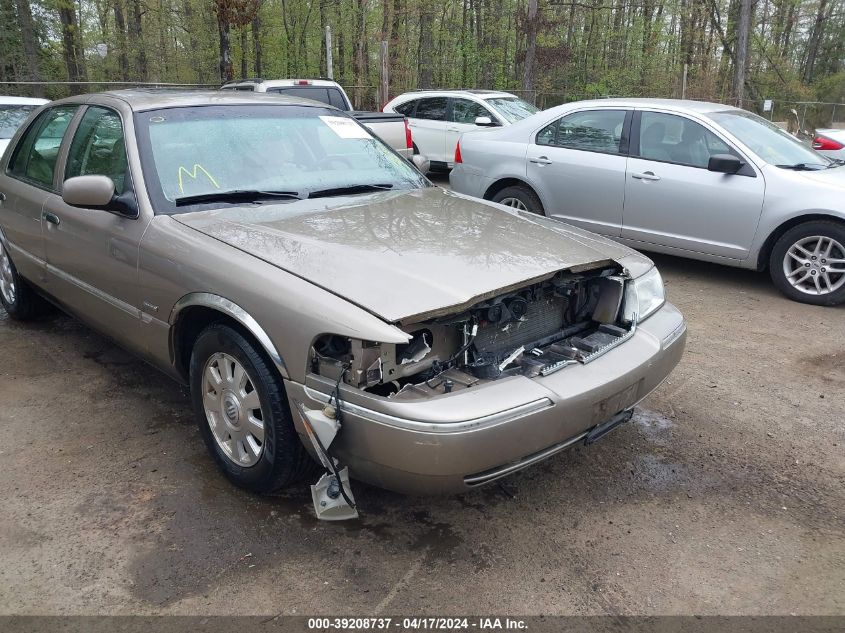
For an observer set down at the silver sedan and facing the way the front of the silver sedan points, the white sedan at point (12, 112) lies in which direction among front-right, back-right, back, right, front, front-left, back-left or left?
back-right

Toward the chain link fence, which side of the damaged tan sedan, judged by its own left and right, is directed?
left

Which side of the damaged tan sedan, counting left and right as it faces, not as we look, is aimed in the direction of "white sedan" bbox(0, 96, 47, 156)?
back

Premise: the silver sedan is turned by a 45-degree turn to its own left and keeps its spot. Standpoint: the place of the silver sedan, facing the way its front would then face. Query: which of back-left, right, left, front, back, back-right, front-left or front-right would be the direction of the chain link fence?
left

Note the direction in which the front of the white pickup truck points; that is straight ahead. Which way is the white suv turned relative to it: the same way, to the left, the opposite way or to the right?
the opposite way

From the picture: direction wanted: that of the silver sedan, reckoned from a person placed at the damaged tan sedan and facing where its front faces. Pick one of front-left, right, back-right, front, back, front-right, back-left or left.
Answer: left

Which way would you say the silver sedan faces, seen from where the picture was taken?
facing the viewer and to the right of the viewer

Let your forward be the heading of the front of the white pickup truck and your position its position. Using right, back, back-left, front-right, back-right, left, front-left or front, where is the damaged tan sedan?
back-left

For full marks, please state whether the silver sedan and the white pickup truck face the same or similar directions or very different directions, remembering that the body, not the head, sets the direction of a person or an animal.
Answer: very different directions

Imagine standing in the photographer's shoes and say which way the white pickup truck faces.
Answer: facing away from the viewer and to the left of the viewer

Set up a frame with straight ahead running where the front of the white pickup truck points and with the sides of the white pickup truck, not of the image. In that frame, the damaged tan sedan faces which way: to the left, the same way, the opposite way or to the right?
the opposite way

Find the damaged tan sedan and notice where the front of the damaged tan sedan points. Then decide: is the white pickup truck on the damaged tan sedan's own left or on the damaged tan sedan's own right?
on the damaged tan sedan's own left

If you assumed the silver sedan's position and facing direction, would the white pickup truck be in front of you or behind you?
behind
